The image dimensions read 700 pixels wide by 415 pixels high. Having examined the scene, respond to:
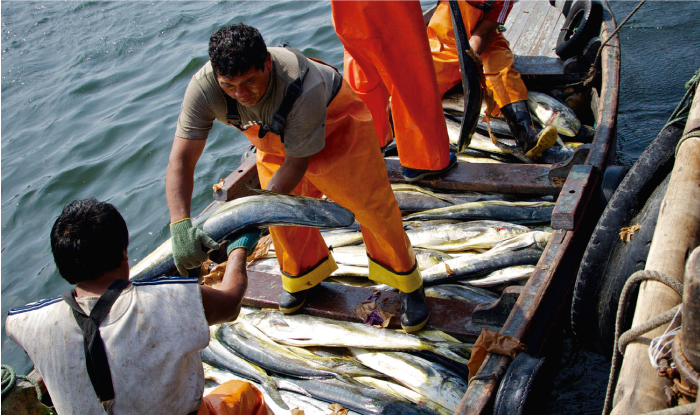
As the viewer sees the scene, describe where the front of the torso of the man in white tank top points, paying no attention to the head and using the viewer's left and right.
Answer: facing away from the viewer

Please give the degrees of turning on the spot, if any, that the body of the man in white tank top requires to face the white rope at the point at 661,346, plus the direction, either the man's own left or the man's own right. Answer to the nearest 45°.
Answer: approximately 135° to the man's own right

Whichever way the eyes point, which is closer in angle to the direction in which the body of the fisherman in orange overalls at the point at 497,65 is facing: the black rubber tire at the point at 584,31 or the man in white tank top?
the man in white tank top

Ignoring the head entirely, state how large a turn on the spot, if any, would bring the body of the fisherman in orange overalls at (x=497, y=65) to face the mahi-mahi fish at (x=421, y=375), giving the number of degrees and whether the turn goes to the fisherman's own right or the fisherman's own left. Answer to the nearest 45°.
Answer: approximately 45° to the fisherman's own left

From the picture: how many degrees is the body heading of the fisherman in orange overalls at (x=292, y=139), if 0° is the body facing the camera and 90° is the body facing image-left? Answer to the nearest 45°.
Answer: approximately 45°

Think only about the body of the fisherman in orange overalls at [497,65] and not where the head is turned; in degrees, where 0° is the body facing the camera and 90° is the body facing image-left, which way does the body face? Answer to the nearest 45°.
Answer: approximately 45°

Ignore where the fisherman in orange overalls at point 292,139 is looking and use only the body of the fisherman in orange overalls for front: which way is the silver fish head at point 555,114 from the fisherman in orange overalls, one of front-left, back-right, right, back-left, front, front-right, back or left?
back

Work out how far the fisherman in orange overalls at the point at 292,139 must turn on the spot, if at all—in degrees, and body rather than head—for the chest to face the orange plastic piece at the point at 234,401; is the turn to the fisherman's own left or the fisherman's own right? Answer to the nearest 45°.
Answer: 0° — they already face it
